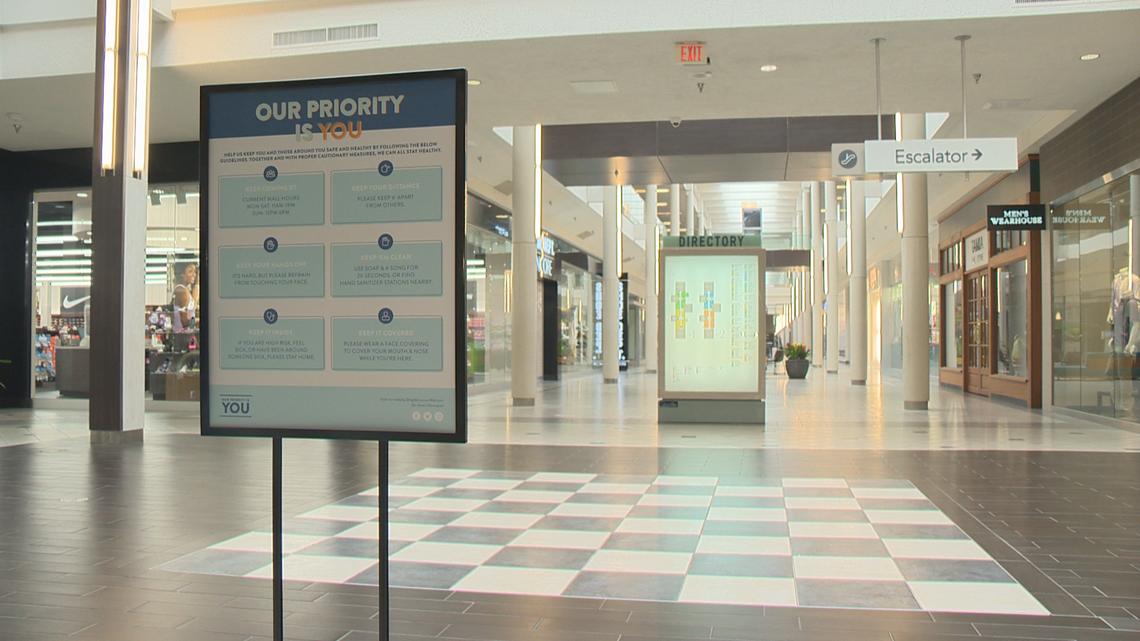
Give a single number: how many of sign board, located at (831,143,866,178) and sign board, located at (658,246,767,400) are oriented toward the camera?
2

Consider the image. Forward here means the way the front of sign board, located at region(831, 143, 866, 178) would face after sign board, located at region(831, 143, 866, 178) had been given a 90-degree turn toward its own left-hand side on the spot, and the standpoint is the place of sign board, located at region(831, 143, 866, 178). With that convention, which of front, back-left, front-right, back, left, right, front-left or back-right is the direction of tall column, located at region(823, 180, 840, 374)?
left

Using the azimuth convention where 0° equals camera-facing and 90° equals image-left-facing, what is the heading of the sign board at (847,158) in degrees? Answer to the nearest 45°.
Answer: approximately 0°

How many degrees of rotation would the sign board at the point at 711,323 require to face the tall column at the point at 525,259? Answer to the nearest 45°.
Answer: approximately 135° to its right

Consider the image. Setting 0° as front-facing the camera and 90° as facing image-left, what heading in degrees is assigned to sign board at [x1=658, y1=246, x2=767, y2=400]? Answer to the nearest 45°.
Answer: approximately 0°

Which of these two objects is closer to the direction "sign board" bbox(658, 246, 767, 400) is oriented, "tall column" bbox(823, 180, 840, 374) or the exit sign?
the exit sign

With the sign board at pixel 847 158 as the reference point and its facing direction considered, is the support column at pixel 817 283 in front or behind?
behind

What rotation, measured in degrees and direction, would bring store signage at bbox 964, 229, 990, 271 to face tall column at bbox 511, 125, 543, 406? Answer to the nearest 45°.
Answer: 0° — it already faces it

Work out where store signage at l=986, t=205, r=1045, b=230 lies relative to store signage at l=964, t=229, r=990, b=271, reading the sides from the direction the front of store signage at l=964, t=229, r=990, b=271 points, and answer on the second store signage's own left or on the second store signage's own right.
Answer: on the second store signage's own left

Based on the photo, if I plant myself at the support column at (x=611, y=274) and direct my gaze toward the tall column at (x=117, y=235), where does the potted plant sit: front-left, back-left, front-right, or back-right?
back-left

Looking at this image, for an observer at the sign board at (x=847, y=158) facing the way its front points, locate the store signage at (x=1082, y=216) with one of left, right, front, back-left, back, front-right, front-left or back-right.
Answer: back-left

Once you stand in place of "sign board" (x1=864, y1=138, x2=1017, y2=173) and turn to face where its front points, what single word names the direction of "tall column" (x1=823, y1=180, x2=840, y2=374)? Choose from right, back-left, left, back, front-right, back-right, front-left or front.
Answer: back
